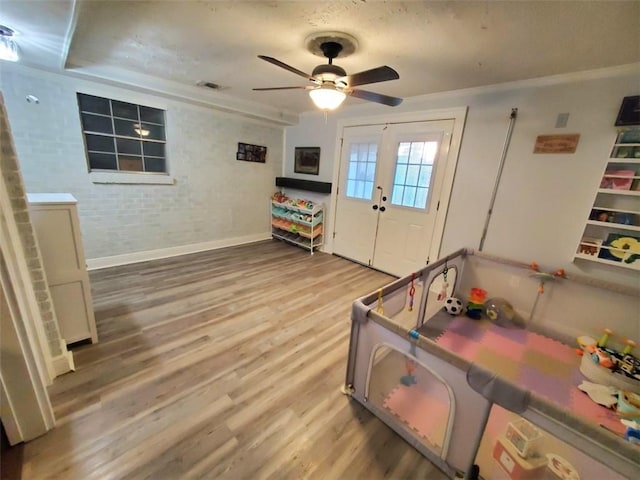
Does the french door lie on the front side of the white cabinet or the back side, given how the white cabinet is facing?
on the front side

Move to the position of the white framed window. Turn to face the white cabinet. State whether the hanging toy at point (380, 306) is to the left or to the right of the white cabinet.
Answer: left

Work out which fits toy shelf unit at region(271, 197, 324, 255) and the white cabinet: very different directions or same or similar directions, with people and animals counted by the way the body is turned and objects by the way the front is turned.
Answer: very different directions

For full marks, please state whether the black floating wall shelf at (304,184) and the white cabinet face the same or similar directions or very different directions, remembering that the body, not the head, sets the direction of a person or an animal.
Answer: very different directions

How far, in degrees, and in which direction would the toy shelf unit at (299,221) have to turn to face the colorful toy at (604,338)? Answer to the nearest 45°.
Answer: approximately 90° to its left

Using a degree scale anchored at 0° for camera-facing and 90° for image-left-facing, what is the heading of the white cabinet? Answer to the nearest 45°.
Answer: approximately 270°

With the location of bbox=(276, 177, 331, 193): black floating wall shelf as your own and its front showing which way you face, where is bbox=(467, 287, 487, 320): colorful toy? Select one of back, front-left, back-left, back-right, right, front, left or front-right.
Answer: left

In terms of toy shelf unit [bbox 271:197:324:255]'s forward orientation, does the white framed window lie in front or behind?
in front

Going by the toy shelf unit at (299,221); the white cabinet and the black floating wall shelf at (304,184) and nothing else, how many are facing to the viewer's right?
1

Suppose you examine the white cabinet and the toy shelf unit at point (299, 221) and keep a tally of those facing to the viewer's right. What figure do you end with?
1

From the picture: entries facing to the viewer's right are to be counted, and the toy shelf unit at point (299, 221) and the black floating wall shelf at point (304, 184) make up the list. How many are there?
0

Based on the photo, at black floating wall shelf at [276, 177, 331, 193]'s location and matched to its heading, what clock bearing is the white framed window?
The white framed window is roughly at 1 o'clock from the black floating wall shelf.

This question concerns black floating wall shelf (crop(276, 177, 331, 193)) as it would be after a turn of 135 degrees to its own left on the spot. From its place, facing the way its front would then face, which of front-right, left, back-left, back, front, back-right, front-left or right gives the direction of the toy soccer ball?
front-right

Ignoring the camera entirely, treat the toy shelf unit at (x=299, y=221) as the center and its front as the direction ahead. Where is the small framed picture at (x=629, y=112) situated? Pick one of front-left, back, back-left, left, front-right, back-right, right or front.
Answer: left
